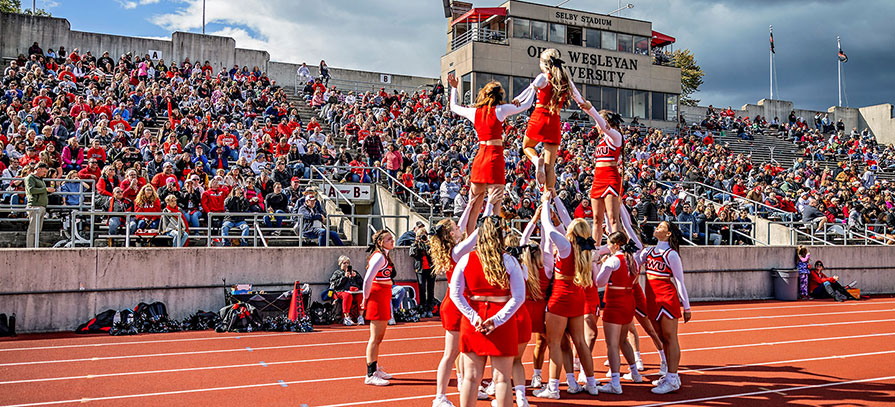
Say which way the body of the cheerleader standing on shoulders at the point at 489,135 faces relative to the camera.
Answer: away from the camera

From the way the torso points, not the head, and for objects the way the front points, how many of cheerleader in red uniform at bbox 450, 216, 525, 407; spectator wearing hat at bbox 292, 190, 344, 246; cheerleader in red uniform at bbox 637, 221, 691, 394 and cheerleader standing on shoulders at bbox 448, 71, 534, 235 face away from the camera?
2

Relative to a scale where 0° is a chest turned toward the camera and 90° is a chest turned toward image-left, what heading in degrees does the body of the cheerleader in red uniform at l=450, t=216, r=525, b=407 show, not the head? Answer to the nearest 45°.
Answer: approximately 180°

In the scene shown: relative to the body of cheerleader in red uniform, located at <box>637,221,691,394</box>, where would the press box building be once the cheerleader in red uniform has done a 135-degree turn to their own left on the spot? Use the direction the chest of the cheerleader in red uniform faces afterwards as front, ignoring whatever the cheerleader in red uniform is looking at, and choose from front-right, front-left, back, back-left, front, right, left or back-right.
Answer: left

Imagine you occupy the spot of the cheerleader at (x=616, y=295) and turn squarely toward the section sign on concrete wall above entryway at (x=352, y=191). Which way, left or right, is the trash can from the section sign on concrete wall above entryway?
right

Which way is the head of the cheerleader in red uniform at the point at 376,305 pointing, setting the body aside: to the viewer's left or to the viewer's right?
to the viewer's right

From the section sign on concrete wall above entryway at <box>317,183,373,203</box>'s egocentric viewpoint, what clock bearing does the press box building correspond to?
The press box building is roughly at 7 o'clock from the section sign on concrete wall above entryway.

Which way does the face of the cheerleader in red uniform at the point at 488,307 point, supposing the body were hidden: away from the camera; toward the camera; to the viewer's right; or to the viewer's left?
away from the camera

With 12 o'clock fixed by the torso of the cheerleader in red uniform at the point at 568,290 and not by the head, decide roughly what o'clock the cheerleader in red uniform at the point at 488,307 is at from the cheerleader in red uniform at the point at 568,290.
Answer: the cheerleader in red uniform at the point at 488,307 is roughly at 8 o'clock from the cheerleader in red uniform at the point at 568,290.

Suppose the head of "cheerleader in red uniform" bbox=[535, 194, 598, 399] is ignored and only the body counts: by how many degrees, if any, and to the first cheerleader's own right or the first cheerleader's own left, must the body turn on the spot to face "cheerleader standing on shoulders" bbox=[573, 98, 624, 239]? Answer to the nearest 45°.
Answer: approximately 45° to the first cheerleader's own right

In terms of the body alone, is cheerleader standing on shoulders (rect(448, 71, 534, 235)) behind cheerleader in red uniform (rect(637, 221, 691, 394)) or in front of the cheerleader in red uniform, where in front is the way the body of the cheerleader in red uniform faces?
in front
